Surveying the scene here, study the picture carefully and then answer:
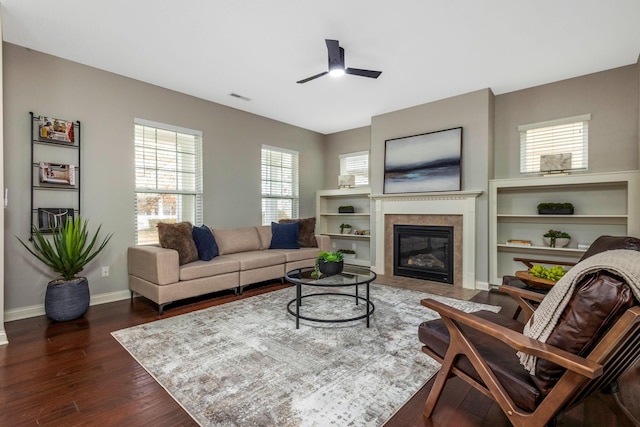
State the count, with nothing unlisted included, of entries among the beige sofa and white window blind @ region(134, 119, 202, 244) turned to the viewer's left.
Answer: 0

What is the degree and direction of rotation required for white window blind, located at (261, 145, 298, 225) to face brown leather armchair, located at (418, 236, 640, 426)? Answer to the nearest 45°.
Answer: approximately 45° to its right

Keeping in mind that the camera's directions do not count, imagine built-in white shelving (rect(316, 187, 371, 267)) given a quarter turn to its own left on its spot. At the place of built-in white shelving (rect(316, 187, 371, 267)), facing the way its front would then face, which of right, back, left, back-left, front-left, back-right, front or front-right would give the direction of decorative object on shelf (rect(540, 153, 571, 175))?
front

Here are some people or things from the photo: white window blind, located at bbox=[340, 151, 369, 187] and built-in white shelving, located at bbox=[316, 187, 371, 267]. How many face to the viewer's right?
0

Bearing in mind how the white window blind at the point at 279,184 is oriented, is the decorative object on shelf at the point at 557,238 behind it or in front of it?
in front

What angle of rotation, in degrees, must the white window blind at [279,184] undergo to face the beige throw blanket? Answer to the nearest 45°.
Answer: approximately 45° to its right

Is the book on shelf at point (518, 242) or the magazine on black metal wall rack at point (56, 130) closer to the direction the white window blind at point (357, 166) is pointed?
the magazine on black metal wall rack

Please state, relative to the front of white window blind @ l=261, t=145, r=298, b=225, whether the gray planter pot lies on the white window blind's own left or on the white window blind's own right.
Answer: on the white window blind's own right

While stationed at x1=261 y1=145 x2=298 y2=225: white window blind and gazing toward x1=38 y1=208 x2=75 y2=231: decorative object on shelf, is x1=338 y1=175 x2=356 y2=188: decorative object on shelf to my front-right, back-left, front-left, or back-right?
back-left

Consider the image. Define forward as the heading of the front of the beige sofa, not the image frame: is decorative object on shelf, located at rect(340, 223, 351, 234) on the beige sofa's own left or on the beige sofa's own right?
on the beige sofa's own left

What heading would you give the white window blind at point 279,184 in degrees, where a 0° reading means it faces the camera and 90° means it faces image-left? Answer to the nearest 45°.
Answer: approximately 315°

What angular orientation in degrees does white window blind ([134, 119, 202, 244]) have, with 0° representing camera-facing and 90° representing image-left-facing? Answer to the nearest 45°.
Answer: approximately 315°

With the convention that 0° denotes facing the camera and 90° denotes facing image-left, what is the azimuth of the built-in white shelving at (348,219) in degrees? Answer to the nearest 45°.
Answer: approximately 45°

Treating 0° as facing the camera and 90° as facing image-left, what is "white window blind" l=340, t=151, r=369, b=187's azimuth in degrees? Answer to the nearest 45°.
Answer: approximately 45°

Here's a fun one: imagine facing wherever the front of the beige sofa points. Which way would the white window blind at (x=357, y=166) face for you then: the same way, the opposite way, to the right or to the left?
to the right

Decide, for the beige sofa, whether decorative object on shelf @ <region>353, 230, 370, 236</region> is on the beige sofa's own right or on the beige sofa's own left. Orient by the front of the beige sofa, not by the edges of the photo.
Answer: on the beige sofa's own left

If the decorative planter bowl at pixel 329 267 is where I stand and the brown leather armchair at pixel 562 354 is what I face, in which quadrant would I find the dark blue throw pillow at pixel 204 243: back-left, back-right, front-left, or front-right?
back-right
